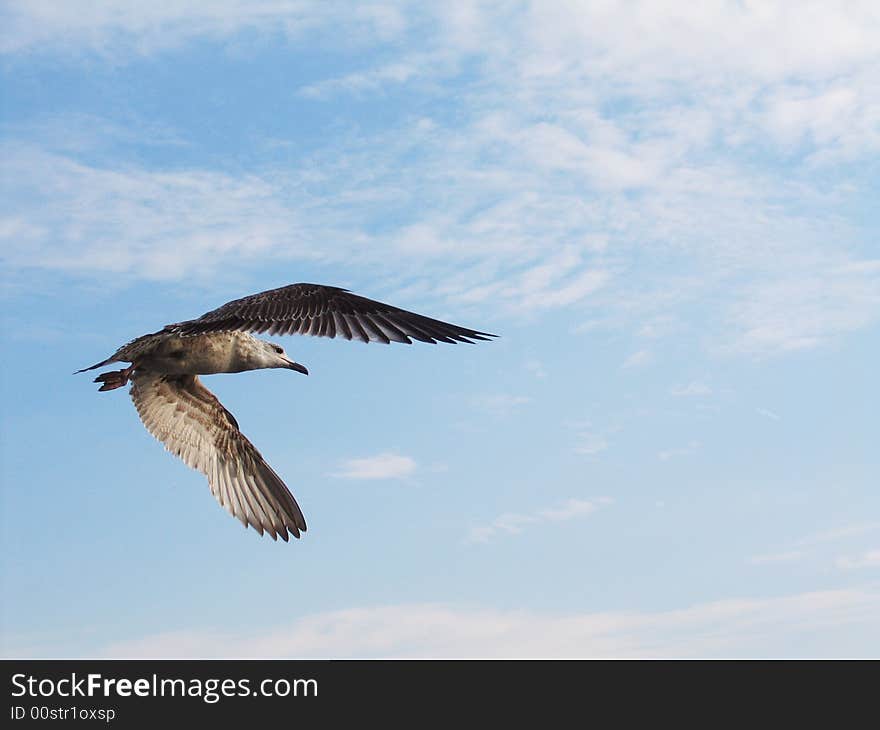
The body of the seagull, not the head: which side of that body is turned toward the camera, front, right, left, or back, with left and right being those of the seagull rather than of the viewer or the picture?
right
